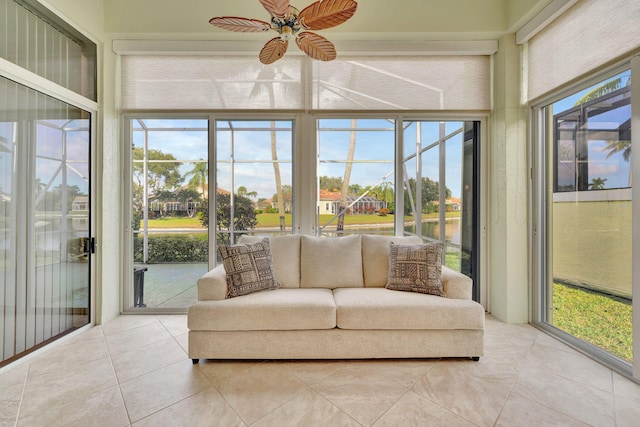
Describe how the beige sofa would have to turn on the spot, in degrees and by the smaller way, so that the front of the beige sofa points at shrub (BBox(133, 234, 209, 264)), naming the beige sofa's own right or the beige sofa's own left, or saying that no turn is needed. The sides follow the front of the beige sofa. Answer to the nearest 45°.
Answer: approximately 135° to the beige sofa's own right

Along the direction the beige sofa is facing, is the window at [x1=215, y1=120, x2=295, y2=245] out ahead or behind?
behind

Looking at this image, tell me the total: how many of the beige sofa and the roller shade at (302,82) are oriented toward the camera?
2

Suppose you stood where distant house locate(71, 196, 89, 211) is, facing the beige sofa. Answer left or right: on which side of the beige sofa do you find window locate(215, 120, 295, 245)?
left

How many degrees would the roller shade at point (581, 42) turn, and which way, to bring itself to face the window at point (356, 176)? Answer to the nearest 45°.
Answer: approximately 45° to its right

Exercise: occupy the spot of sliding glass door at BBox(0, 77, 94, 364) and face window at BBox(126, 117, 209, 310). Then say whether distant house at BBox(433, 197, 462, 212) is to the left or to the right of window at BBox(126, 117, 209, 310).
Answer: right

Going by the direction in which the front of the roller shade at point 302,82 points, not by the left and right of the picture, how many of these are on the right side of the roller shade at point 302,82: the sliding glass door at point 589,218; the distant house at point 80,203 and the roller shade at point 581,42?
1

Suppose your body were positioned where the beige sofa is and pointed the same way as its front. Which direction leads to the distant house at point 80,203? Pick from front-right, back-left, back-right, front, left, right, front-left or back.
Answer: right

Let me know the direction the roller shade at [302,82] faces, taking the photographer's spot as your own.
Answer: facing the viewer

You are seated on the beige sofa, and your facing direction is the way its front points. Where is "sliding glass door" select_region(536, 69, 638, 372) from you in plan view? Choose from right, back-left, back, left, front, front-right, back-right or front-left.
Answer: left

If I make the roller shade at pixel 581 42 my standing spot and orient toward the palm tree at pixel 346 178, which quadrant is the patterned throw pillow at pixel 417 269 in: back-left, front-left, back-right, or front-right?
front-left

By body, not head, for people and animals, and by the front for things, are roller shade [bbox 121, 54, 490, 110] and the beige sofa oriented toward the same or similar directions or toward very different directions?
same or similar directions

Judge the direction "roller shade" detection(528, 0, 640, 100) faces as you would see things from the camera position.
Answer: facing the viewer and to the left of the viewer

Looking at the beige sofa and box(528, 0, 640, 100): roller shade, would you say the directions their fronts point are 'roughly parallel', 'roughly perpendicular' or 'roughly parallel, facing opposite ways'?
roughly perpendicular

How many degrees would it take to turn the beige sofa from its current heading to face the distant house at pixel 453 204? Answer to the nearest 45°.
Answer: approximately 135° to its left
